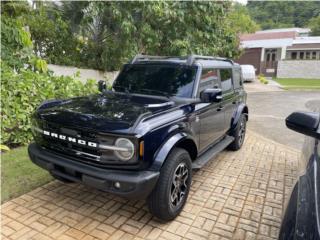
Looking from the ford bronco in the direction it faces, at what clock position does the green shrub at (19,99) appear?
The green shrub is roughly at 3 o'clock from the ford bronco.

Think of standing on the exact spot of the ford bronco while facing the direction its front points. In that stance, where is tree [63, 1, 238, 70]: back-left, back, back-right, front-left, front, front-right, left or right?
back-right

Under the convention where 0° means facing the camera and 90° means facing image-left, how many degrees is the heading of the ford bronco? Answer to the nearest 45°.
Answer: approximately 45°
